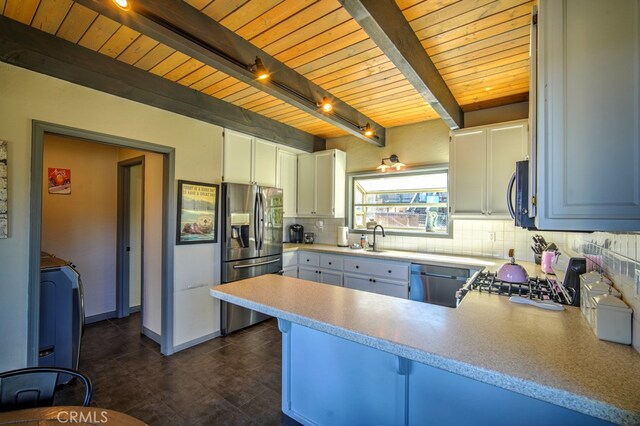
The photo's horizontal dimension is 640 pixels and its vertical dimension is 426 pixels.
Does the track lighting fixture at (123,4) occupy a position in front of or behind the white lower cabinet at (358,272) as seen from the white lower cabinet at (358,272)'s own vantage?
in front

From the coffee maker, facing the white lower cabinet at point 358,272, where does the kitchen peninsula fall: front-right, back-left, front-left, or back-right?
front-right

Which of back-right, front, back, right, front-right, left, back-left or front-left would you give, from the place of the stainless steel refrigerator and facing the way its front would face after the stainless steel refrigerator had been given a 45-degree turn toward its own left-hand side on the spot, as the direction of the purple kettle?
front-right

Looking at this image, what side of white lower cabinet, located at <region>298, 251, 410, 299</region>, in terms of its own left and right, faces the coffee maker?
right

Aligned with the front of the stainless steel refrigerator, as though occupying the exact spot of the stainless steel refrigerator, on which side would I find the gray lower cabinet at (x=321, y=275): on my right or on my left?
on my left

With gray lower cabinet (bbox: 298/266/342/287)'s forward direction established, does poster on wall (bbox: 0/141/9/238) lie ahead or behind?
ahead

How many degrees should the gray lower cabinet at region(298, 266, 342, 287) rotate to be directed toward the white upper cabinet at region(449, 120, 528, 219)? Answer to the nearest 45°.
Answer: approximately 90° to its left

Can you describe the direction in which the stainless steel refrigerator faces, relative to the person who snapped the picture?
facing the viewer and to the right of the viewer

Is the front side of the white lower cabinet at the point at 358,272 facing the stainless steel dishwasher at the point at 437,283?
no

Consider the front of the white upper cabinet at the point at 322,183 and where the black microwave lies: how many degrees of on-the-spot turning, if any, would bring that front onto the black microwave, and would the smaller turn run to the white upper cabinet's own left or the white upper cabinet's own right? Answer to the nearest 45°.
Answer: approximately 45° to the white upper cabinet's own left

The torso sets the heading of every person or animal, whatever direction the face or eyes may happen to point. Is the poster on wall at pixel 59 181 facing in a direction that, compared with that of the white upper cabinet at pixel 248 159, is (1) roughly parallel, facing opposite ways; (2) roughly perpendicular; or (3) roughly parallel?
roughly parallel

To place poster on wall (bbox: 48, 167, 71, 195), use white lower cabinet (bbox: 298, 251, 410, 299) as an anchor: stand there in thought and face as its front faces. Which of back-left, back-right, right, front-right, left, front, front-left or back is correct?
front-right

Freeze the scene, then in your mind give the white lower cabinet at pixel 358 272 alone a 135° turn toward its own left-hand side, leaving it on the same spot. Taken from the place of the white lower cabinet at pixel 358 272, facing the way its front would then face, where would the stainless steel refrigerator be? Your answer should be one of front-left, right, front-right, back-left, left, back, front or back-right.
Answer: back

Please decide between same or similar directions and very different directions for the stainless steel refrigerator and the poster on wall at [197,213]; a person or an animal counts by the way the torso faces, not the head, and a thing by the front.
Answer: same or similar directions

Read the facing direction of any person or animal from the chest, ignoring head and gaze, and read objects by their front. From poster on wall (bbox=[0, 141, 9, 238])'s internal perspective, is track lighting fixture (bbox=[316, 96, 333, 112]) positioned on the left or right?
on its left

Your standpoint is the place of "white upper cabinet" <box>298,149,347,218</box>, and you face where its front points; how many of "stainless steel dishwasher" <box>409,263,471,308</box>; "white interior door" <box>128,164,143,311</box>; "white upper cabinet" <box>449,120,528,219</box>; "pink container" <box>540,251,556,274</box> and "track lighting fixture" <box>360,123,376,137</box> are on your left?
4

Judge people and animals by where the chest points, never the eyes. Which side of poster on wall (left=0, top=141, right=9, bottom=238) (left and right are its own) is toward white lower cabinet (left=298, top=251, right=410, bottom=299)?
left

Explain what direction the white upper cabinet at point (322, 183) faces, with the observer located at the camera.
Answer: facing the viewer and to the left of the viewer
